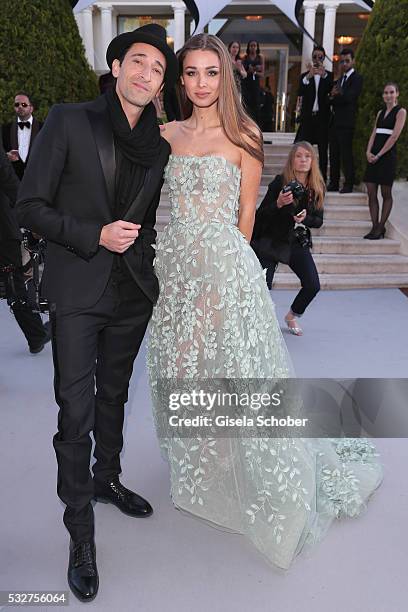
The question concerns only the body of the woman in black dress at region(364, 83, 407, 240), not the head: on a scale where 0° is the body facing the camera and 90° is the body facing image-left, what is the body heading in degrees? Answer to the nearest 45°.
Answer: approximately 45°

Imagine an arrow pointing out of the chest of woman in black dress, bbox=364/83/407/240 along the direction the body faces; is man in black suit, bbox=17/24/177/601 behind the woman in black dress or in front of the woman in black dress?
in front

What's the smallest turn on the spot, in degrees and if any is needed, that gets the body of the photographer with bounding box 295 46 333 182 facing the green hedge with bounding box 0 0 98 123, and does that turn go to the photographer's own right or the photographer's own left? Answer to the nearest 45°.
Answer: approximately 90° to the photographer's own right

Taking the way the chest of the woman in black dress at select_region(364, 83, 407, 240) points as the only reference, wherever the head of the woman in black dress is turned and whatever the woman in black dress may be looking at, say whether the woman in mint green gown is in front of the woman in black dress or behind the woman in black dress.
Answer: in front

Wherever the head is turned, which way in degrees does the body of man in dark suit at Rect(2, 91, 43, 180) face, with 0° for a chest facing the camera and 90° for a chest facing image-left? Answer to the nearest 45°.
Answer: approximately 0°

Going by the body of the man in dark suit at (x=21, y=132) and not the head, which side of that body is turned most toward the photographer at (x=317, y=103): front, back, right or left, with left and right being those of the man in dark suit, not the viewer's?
left

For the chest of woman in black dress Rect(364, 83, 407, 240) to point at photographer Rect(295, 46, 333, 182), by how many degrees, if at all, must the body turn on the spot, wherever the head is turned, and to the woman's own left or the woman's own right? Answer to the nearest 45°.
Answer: approximately 90° to the woman's own right

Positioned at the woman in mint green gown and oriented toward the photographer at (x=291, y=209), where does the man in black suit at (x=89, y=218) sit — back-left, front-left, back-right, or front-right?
back-left
